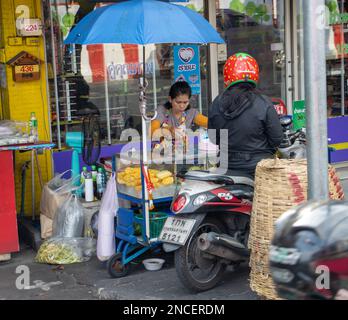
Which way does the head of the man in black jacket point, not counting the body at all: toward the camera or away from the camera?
away from the camera

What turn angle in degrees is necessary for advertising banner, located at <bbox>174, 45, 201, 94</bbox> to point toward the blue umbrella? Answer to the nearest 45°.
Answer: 0° — it already faces it

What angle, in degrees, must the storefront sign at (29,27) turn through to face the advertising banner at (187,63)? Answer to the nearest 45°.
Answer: approximately 90° to its left

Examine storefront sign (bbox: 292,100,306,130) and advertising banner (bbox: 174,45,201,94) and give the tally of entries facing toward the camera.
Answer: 2

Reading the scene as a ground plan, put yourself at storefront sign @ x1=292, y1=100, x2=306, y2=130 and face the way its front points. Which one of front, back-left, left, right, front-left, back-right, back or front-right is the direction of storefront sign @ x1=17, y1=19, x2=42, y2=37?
front-right
